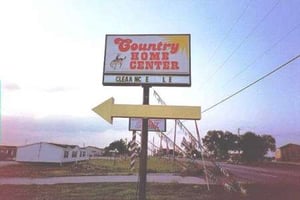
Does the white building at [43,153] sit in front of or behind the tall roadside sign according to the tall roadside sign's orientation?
behind

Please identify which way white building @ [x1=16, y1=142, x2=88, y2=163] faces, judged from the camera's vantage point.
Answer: facing the viewer and to the right of the viewer

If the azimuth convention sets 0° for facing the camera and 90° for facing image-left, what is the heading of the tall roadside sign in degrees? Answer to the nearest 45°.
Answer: approximately 0°

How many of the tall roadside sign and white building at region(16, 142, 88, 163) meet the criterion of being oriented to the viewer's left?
0
